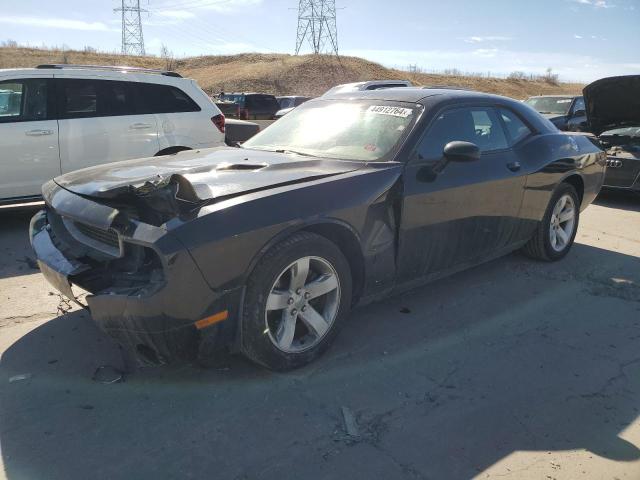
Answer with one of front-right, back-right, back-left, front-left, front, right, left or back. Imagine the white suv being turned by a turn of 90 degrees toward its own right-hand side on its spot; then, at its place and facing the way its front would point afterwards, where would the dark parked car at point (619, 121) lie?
right

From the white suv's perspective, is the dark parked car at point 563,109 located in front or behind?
behind

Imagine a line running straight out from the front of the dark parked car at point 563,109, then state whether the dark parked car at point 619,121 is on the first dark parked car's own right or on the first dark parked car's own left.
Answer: on the first dark parked car's own left

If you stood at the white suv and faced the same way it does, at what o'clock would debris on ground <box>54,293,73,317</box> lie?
The debris on ground is roughly at 9 o'clock from the white suv.

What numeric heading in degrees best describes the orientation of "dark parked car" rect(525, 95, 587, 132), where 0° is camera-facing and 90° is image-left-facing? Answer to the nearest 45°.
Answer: approximately 45°

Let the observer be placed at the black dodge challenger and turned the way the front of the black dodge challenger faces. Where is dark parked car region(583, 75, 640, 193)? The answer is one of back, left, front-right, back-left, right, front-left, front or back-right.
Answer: back

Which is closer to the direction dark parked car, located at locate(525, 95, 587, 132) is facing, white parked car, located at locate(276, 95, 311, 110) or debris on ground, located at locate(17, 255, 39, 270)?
the debris on ground

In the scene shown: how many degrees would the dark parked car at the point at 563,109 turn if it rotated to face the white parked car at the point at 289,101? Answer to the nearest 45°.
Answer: approximately 90° to its right

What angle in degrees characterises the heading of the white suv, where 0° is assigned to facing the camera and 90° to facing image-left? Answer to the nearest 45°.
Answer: approximately 90°

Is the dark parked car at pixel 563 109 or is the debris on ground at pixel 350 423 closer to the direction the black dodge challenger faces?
the debris on ground
